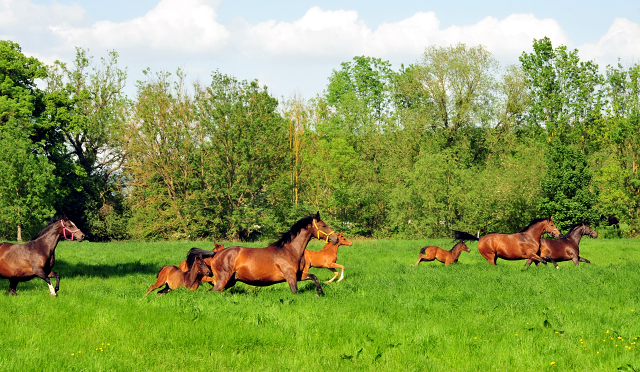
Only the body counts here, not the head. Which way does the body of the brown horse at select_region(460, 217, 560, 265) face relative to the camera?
to the viewer's right

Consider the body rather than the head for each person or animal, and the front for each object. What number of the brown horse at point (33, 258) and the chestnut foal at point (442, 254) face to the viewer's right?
2

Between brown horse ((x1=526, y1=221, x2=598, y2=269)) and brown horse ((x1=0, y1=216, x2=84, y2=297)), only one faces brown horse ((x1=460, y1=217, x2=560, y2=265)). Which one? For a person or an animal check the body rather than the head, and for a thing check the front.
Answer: brown horse ((x1=0, y1=216, x2=84, y2=297))

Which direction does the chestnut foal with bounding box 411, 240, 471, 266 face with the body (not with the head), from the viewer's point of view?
to the viewer's right

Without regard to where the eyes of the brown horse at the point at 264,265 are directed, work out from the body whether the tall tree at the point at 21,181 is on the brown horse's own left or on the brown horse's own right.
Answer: on the brown horse's own left

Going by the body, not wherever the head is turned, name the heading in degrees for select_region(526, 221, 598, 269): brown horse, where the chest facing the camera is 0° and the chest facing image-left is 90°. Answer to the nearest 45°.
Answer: approximately 270°

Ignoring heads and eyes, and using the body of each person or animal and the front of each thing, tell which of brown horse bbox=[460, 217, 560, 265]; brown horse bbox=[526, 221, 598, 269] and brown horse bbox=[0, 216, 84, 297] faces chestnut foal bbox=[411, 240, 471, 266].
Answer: brown horse bbox=[0, 216, 84, 297]

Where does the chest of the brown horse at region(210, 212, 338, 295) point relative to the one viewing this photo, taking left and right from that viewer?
facing to the right of the viewer

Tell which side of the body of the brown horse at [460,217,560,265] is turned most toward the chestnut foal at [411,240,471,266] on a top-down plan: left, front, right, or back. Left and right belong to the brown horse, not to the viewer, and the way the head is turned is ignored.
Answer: back

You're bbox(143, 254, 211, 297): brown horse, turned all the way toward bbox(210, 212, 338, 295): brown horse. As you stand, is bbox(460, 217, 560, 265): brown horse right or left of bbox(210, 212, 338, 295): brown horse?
left

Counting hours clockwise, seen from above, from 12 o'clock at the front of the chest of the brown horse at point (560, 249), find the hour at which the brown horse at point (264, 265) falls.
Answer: the brown horse at point (264, 265) is roughly at 4 o'clock from the brown horse at point (560, 249).

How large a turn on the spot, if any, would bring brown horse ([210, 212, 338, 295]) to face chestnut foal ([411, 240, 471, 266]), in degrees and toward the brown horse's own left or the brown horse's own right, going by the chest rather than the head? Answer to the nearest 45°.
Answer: approximately 45° to the brown horse's own left

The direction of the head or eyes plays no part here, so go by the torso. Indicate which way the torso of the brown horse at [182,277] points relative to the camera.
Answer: to the viewer's right

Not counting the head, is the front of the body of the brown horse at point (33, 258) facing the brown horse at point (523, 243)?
yes

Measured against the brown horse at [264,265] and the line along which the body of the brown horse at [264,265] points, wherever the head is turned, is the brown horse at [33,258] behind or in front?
behind

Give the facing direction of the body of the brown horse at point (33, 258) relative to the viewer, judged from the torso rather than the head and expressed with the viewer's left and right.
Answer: facing to the right of the viewer

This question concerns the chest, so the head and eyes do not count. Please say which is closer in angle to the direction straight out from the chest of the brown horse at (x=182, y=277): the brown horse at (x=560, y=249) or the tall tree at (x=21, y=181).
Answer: the brown horse
